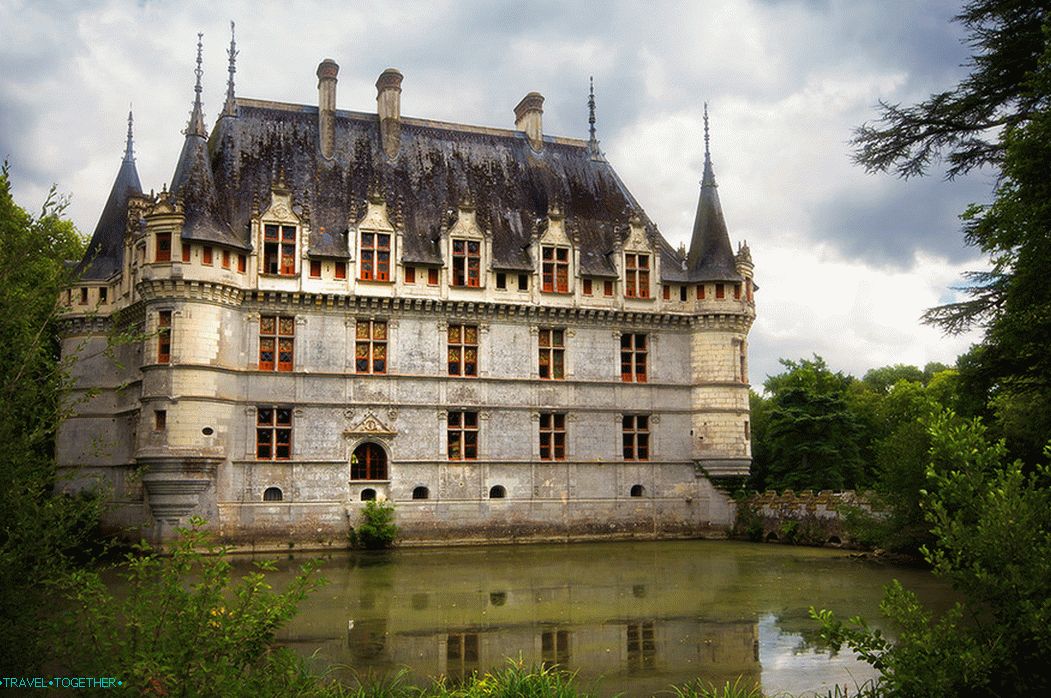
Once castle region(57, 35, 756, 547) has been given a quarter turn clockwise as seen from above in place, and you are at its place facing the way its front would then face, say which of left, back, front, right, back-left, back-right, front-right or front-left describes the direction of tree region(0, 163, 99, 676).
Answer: left

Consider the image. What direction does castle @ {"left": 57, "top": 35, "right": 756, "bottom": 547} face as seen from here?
toward the camera

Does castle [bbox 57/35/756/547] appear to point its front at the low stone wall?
no

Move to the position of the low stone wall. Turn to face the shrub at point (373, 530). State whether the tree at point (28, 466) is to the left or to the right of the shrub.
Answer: left
